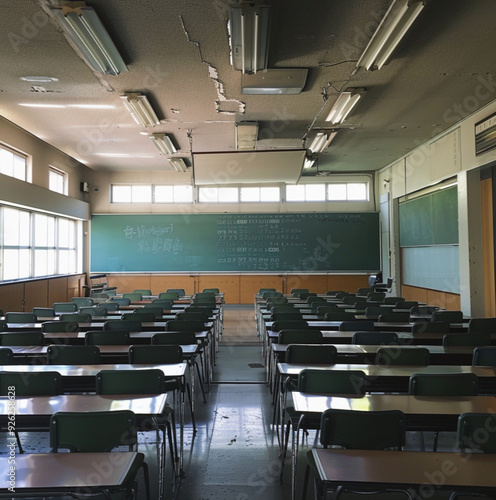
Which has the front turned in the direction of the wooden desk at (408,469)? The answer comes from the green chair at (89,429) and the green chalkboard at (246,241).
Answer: the green chalkboard

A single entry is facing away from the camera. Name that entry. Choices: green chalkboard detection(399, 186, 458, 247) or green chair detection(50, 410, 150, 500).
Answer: the green chair

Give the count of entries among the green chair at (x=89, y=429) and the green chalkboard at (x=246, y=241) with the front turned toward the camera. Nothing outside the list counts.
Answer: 1

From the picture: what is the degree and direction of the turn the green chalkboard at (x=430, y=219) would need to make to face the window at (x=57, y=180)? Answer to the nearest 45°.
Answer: approximately 45° to its right

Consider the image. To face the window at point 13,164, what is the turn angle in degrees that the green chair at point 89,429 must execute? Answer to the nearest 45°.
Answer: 0° — it already faces it

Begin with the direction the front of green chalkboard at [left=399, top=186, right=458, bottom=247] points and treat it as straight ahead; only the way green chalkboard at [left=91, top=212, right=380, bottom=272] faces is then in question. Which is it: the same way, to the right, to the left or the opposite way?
to the left

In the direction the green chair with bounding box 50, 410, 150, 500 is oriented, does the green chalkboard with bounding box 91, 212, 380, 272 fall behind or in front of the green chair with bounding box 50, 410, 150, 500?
in front

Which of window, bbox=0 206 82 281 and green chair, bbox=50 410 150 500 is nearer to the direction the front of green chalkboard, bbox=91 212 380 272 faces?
the green chair

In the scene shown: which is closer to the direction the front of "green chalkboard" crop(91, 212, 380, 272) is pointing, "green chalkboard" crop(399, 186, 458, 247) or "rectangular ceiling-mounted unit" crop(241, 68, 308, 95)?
the rectangular ceiling-mounted unit

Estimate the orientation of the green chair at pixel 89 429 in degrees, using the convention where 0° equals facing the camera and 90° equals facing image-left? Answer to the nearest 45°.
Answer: approximately 180°

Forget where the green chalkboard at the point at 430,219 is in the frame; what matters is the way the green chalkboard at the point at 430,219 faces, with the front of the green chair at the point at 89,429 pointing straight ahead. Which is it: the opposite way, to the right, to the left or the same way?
to the left

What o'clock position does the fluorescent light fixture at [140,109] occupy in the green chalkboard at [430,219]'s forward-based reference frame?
The fluorescent light fixture is roughly at 12 o'clock from the green chalkboard.

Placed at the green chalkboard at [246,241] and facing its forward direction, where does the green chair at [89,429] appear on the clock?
The green chair is roughly at 12 o'clock from the green chalkboard.
